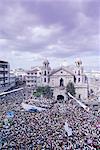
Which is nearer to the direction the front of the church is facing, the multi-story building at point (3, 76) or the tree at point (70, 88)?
the tree

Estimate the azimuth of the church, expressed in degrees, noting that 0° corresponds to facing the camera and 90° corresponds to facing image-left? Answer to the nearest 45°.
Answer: approximately 0°

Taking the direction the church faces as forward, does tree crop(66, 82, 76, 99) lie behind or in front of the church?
in front

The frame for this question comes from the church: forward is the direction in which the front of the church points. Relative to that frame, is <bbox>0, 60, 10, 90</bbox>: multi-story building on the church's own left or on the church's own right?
on the church's own right
